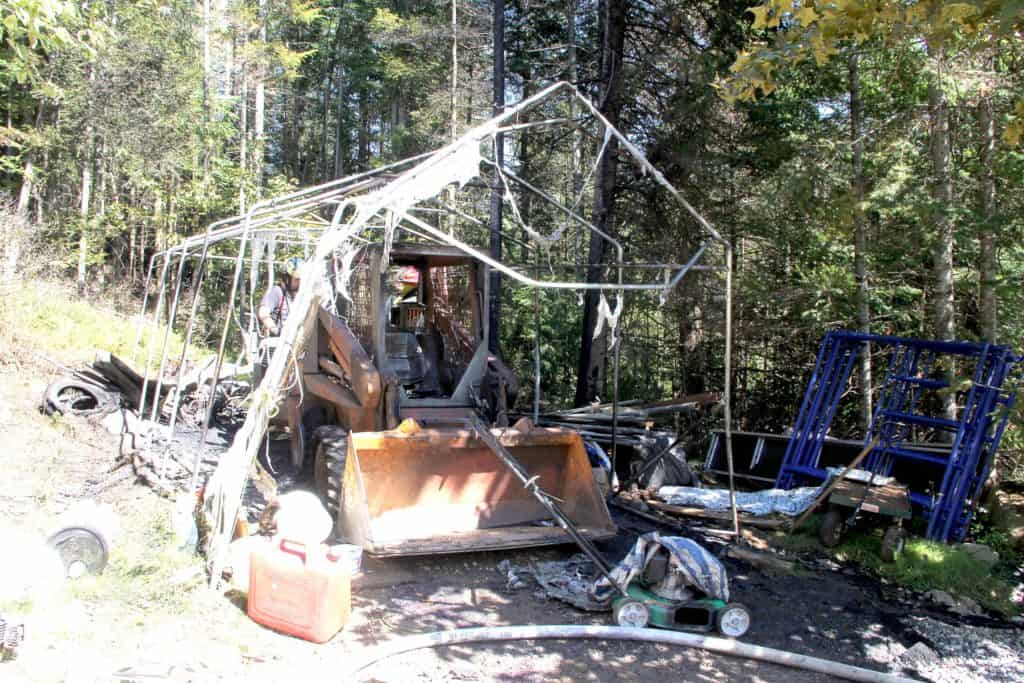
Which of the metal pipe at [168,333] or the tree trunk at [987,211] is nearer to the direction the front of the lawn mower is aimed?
the tree trunk

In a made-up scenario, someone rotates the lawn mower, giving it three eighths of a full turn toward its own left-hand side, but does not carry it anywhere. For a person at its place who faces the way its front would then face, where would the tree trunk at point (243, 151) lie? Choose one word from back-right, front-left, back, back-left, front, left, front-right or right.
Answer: front

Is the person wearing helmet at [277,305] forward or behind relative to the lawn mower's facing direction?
behind

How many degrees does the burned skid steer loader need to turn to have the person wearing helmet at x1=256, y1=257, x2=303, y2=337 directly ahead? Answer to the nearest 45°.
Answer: approximately 135° to its right

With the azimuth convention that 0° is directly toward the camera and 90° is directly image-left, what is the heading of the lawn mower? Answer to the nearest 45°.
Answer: approximately 270°

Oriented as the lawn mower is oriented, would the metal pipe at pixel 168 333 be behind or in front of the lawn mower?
behind

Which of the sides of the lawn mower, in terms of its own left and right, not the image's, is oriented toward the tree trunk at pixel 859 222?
left

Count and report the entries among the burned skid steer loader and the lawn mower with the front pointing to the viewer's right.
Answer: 1

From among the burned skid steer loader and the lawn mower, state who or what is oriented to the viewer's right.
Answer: the lawn mower

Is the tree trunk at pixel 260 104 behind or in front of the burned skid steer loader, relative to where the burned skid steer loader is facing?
behind

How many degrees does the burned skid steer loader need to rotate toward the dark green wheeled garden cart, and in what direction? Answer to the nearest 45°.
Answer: approximately 90° to its left
